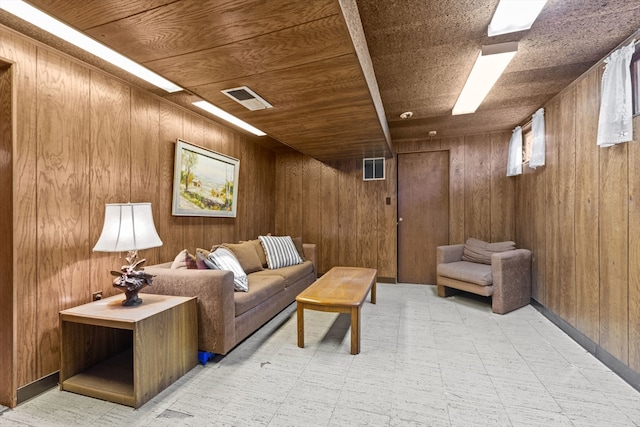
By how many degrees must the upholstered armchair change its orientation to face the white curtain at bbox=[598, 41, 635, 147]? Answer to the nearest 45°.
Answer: approximately 90° to its left

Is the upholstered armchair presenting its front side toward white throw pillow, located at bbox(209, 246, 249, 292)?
yes

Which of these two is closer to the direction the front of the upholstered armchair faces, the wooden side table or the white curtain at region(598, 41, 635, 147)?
the wooden side table

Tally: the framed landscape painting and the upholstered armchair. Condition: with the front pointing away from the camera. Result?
0

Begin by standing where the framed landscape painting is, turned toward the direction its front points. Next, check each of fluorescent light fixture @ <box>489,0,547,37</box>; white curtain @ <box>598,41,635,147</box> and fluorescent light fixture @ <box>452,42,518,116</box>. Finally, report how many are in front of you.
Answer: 3

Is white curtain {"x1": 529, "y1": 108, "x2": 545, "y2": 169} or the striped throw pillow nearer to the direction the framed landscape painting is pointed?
the white curtain

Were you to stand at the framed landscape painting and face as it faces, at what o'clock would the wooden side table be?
The wooden side table is roughly at 2 o'clock from the framed landscape painting.

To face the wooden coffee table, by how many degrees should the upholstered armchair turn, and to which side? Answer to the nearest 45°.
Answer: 0° — it already faces it

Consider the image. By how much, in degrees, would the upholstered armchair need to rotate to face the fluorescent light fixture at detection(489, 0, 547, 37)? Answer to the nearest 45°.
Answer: approximately 45° to its left

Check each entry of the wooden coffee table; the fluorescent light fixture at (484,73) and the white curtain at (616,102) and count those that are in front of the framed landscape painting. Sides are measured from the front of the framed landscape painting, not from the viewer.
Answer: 3

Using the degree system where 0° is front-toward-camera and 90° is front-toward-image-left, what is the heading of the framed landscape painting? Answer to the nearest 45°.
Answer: approximately 315°

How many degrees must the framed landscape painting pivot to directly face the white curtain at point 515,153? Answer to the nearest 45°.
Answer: approximately 45° to its left

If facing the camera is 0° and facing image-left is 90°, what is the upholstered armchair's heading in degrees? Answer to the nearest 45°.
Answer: approximately 45°

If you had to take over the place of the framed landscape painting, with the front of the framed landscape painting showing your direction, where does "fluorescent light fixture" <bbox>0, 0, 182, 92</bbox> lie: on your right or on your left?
on your right

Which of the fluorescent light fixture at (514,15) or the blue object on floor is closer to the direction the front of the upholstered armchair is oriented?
the blue object on floor
